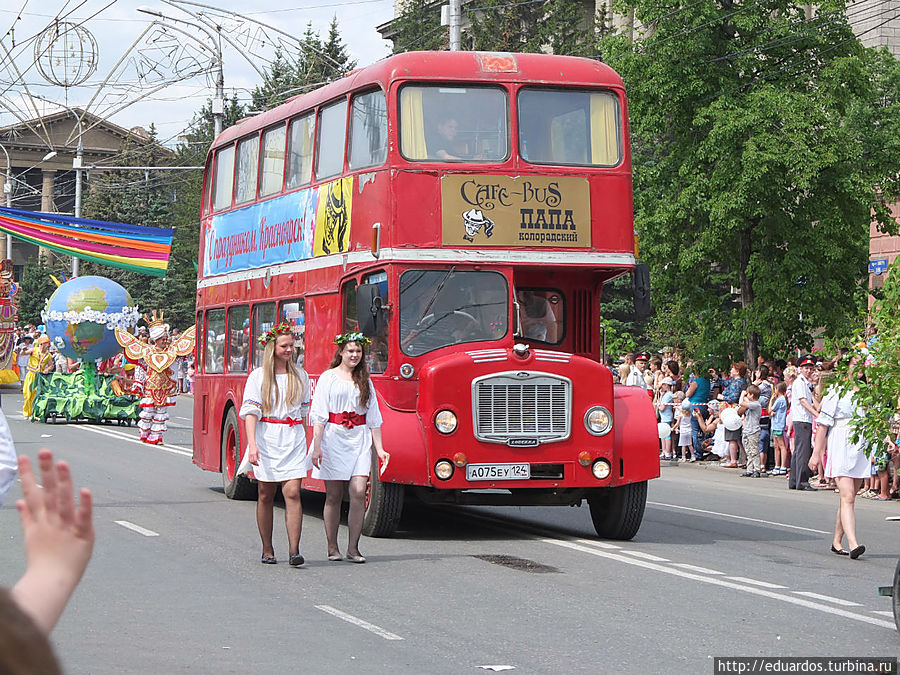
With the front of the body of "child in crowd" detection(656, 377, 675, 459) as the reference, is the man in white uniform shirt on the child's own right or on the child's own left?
on the child's own left

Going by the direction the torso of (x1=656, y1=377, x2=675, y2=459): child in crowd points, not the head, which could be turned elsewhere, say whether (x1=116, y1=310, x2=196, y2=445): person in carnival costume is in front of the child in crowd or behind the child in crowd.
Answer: in front

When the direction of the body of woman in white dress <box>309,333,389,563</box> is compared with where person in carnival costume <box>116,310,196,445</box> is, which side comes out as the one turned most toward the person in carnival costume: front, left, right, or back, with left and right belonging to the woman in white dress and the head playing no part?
back

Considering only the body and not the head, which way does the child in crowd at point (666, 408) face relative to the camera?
to the viewer's left

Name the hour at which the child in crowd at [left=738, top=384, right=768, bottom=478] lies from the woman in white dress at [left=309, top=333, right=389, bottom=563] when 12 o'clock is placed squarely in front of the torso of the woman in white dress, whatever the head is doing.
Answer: The child in crowd is roughly at 7 o'clock from the woman in white dress.

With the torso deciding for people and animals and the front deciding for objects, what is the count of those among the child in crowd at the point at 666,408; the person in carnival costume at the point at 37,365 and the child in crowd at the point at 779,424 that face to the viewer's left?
2

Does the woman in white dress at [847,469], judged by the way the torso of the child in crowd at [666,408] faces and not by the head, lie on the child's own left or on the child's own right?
on the child's own left

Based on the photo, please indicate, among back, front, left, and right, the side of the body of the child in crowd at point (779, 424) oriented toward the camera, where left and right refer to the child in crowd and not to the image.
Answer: left
